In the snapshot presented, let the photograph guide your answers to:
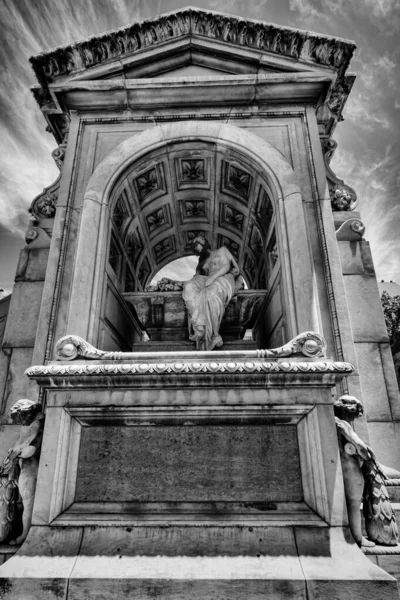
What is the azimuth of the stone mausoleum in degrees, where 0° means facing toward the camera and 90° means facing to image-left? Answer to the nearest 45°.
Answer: approximately 0°
